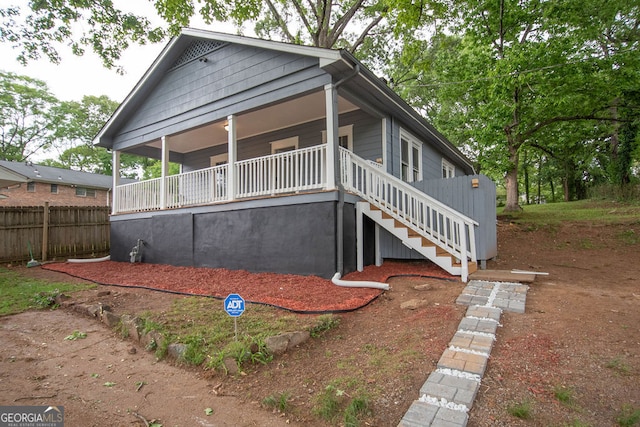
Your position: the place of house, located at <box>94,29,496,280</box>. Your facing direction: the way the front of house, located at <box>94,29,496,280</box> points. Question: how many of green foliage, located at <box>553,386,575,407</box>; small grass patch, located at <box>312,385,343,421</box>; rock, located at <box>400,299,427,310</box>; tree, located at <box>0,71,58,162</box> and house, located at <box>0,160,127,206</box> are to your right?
2

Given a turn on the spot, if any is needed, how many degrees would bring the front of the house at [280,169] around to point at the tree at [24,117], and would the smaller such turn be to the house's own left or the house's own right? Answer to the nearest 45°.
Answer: approximately 90° to the house's own right

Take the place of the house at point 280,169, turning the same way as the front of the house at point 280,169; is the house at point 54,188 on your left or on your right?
on your right

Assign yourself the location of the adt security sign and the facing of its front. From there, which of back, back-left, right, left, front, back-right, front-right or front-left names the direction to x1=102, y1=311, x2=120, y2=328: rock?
back-right

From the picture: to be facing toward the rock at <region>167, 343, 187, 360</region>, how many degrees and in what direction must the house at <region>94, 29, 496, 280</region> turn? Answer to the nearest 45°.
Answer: approximately 45° to its left

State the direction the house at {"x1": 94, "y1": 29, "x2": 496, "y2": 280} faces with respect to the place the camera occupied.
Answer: facing the viewer and to the left of the viewer

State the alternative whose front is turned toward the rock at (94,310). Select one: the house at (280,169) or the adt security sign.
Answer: the house

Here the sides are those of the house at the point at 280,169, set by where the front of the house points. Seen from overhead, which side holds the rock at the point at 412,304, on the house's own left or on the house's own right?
on the house's own left

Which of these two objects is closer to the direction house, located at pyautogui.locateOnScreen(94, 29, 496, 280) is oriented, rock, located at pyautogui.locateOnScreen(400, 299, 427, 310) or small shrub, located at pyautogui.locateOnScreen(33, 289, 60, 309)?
the small shrub

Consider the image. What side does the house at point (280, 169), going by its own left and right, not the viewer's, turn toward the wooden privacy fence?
right

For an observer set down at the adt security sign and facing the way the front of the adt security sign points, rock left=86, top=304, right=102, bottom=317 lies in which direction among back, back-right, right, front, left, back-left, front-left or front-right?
back-right

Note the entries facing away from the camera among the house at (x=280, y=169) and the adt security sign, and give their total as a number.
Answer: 0

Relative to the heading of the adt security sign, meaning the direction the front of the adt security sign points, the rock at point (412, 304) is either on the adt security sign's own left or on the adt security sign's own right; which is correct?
on the adt security sign's own left
